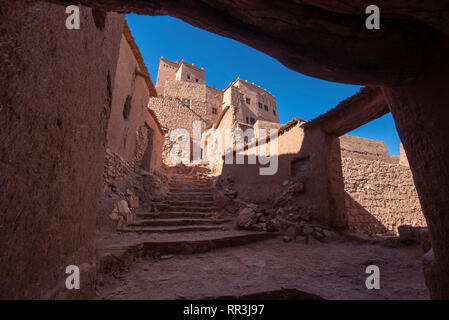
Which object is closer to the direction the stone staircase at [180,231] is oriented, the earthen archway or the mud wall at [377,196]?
the earthen archway

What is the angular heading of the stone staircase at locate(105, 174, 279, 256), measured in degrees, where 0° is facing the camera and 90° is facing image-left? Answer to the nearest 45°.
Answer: approximately 0°

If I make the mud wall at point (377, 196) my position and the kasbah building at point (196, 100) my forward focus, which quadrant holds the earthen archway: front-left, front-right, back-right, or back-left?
back-left

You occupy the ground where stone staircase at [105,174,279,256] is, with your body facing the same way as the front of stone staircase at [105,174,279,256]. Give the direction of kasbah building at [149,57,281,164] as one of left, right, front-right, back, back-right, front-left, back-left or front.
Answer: back

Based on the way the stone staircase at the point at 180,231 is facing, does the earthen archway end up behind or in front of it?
in front
